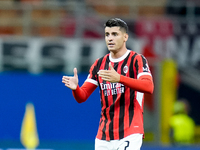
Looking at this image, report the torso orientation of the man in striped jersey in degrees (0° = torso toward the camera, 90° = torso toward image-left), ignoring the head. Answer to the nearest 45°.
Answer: approximately 45°

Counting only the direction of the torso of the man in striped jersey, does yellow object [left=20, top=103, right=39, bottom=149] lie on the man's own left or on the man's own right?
on the man's own right

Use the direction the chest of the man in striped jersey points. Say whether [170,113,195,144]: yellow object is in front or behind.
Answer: behind

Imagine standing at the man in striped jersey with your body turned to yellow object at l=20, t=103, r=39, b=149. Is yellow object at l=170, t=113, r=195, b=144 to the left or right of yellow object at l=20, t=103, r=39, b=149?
right

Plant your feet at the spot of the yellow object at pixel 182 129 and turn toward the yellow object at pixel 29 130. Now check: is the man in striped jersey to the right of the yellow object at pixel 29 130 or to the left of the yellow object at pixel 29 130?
left
